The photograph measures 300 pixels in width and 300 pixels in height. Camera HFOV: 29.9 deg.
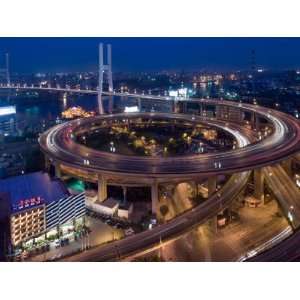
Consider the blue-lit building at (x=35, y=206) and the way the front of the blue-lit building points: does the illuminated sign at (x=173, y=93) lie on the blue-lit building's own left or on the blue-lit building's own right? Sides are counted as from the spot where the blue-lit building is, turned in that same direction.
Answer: on the blue-lit building's own left

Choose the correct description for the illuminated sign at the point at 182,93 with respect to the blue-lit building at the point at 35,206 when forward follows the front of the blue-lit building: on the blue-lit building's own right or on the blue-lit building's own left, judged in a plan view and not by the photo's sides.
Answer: on the blue-lit building's own left

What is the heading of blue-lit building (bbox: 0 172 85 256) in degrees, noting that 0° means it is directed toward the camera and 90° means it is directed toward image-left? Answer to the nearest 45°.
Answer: approximately 315°
